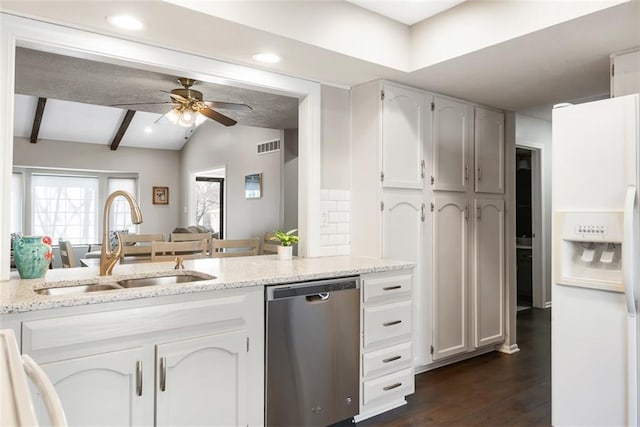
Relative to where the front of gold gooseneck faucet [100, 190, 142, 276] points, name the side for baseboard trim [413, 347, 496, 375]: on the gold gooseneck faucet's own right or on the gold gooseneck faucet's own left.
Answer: on the gold gooseneck faucet's own left

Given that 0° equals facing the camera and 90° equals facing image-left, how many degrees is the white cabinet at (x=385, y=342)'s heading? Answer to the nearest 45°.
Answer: approximately 315°

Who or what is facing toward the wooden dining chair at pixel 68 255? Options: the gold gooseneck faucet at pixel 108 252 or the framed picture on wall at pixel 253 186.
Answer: the framed picture on wall

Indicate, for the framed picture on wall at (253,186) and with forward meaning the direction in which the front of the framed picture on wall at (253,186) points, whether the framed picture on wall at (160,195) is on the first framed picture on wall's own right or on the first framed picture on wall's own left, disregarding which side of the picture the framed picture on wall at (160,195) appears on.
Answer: on the first framed picture on wall's own right

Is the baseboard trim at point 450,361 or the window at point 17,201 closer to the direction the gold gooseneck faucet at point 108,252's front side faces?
the baseboard trim

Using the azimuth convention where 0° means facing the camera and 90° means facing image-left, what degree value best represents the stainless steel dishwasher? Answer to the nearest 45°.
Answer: approximately 315°

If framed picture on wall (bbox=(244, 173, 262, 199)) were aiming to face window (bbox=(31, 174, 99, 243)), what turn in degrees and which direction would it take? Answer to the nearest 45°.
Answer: approximately 90° to its right

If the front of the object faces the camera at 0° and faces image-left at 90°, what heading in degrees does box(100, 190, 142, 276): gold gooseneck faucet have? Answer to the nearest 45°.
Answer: approximately 315°

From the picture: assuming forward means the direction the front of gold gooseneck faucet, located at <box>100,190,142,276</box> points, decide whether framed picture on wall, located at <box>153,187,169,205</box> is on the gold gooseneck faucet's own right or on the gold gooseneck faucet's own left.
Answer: on the gold gooseneck faucet's own left

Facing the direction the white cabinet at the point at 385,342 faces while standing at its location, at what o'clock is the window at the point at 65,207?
The window is roughly at 6 o'clock from the white cabinet.

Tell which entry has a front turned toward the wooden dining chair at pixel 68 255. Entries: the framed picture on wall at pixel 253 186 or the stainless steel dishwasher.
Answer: the framed picture on wall

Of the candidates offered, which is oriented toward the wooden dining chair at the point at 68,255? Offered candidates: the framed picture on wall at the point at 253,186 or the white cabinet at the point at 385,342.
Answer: the framed picture on wall

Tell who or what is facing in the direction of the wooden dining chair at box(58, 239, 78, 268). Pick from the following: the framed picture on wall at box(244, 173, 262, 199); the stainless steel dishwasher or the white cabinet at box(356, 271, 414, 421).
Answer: the framed picture on wall

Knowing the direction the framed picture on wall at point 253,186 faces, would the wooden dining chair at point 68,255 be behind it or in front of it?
in front

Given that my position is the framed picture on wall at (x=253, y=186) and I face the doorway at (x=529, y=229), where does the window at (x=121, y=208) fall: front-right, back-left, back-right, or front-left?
back-left

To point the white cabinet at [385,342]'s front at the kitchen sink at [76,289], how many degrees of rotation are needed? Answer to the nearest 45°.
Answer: approximately 90° to its right

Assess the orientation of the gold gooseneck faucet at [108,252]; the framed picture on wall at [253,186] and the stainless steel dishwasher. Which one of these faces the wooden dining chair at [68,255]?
the framed picture on wall
